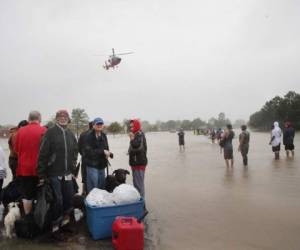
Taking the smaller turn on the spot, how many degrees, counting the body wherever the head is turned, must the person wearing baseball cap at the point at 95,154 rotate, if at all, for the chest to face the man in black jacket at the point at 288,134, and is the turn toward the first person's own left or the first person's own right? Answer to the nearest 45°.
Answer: approximately 90° to the first person's own left

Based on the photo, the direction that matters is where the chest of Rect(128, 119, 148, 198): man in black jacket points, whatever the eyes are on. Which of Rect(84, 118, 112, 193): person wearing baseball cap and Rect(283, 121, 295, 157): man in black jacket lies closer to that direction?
the person wearing baseball cap

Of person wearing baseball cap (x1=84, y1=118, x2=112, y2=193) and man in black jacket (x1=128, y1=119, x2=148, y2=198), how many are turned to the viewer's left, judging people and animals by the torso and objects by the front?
1

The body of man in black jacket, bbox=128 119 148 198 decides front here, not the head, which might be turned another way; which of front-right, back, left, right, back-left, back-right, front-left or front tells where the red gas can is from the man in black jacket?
left

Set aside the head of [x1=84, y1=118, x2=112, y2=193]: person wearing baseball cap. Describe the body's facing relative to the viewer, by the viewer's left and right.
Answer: facing the viewer and to the right of the viewer

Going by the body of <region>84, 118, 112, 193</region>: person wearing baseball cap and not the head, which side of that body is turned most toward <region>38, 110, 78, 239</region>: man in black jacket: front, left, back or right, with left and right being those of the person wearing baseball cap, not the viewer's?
right

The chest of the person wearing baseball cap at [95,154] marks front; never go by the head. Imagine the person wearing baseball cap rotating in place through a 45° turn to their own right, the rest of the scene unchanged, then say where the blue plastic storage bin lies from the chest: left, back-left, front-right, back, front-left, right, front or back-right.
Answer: front

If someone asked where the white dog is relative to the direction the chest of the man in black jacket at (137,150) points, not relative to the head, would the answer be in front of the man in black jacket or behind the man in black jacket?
in front

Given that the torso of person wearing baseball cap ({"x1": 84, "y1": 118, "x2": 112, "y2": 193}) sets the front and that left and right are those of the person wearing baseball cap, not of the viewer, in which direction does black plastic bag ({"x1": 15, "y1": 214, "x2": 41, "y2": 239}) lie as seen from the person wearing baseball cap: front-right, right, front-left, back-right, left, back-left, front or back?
right

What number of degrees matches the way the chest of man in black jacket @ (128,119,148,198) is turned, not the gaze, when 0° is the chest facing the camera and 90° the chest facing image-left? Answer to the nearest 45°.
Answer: approximately 90°

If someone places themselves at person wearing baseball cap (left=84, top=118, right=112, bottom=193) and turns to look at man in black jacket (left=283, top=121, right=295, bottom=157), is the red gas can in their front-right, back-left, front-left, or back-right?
back-right

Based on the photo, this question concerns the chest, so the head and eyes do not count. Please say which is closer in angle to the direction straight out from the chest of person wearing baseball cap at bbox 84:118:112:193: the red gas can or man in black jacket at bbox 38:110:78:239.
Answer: the red gas can

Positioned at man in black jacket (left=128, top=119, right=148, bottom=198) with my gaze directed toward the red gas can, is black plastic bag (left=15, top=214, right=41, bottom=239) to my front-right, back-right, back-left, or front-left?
front-right
